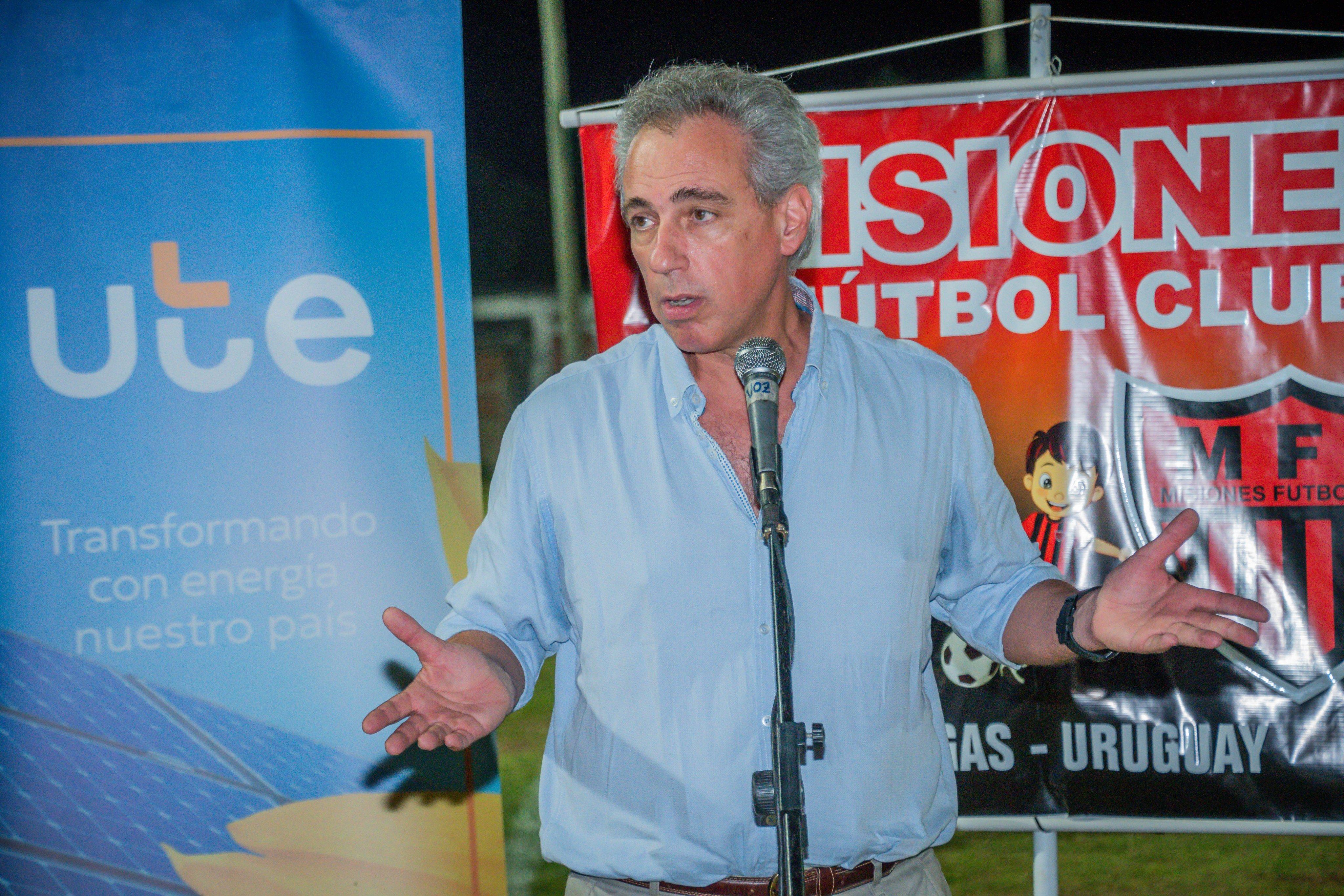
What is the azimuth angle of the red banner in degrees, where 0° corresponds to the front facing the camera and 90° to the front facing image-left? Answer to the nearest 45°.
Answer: approximately 0°

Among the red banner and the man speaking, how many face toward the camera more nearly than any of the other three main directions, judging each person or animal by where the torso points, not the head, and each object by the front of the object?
2

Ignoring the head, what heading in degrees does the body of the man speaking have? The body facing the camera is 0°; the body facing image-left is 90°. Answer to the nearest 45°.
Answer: approximately 0°

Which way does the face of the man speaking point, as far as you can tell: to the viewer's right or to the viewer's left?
to the viewer's left

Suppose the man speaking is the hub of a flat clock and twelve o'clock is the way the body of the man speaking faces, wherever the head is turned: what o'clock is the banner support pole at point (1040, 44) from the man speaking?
The banner support pole is roughly at 7 o'clock from the man speaking.

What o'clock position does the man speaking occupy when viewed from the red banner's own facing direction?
The man speaking is roughly at 1 o'clock from the red banner.

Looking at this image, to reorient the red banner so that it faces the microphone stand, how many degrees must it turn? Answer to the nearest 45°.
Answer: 0° — it already faces it

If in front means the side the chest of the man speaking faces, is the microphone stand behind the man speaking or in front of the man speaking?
in front

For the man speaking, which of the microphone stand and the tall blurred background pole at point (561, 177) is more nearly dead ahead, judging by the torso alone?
the microphone stand

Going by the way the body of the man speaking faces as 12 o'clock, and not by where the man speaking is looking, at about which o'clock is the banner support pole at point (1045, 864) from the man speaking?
The banner support pole is roughly at 7 o'clock from the man speaking.
